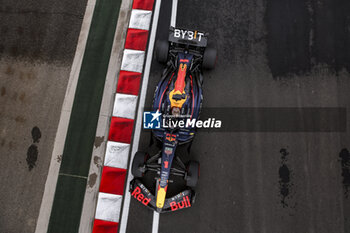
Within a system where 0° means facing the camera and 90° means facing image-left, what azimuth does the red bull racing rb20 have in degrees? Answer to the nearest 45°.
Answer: approximately 0°
